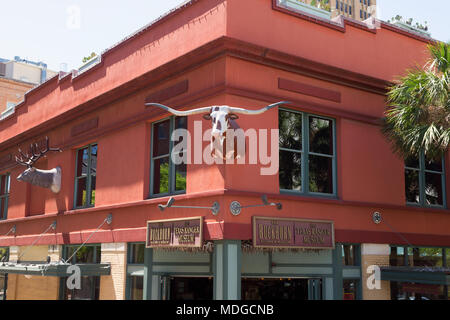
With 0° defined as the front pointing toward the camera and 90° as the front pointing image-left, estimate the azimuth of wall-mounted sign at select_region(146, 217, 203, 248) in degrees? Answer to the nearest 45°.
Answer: approximately 45°

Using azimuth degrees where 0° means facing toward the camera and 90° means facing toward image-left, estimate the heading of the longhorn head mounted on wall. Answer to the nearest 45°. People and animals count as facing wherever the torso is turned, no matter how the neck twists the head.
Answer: approximately 0°

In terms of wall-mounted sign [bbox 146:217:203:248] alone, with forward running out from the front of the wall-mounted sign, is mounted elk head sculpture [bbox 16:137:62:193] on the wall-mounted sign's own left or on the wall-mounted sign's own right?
on the wall-mounted sign's own right

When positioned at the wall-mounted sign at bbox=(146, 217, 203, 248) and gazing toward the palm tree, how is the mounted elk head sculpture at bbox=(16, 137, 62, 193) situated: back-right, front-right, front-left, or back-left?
back-left

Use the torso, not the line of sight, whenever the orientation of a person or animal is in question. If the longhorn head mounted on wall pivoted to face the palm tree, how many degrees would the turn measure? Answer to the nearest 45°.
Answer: approximately 90° to its left
